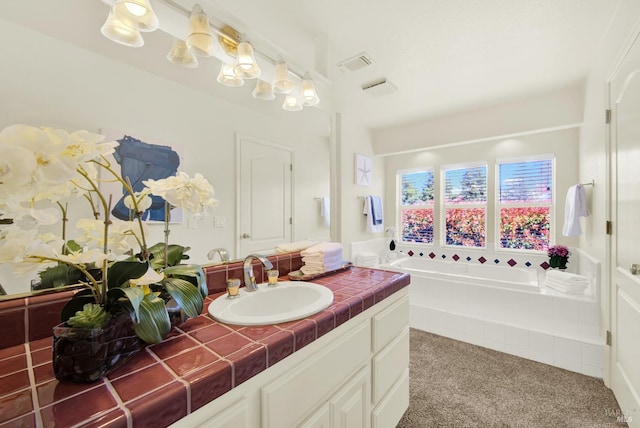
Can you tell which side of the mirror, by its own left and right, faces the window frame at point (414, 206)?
left

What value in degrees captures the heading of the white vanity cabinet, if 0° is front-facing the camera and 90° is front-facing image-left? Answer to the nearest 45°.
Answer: approximately 315°

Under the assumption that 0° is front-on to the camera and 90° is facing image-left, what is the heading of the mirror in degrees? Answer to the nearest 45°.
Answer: approximately 315°

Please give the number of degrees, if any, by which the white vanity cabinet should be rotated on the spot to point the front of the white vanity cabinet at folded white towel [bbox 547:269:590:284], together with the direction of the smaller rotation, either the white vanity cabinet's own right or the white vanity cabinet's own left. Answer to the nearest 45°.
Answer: approximately 90° to the white vanity cabinet's own left

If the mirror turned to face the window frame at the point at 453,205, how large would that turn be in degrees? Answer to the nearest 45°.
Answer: approximately 45° to its left

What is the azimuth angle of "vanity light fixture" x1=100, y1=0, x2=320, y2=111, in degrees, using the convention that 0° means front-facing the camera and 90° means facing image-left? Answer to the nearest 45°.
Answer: approximately 315°
